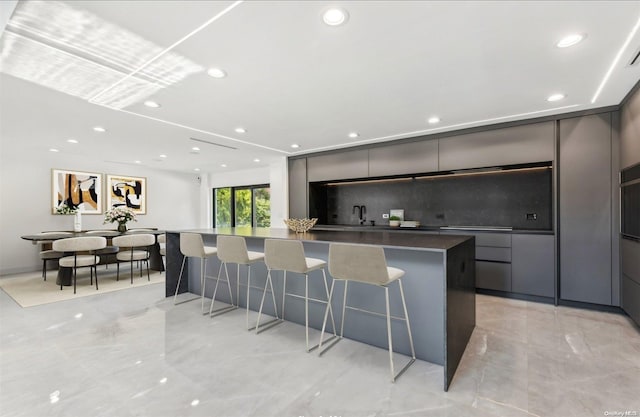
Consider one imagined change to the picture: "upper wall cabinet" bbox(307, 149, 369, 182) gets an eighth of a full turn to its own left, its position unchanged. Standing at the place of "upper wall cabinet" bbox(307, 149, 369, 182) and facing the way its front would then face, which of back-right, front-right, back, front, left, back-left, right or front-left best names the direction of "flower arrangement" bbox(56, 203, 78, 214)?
right

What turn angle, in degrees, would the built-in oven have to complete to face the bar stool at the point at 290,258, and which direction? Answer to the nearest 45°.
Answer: approximately 45° to its left

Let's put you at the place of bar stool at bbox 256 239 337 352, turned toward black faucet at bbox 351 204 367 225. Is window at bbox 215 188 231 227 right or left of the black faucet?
left

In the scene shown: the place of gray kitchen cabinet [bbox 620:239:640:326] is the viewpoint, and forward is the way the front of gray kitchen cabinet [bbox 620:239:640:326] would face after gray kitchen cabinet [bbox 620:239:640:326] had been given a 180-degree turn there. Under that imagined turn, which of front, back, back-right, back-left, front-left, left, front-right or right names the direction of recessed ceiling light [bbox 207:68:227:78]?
back-right

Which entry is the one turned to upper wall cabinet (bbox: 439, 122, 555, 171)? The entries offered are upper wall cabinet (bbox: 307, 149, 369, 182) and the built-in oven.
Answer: the built-in oven

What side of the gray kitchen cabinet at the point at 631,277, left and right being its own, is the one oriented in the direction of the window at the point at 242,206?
front

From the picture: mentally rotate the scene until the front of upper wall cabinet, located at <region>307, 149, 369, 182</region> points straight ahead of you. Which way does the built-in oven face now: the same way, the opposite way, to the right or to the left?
to the right

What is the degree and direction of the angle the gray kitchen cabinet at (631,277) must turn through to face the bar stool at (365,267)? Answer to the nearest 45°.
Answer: approximately 45° to its left

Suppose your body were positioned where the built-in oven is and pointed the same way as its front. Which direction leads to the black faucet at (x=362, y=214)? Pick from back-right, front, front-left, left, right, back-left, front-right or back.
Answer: front

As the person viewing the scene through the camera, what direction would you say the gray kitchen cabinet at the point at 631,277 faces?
facing to the left of the viewer

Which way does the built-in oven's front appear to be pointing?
to the viewer's left

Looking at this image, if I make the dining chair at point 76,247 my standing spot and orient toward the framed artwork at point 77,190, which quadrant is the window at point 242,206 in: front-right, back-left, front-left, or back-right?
front-right

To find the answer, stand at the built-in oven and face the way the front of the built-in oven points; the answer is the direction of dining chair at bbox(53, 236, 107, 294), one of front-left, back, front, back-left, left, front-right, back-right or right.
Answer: front-left

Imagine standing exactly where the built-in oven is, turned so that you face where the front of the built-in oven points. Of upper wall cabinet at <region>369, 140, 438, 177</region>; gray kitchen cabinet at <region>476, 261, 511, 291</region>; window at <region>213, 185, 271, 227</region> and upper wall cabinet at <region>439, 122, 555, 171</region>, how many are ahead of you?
4

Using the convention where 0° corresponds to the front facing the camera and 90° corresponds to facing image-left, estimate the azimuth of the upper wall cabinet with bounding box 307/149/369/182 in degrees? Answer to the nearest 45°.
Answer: approximately 45°

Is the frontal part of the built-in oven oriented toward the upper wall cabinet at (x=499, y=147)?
yes

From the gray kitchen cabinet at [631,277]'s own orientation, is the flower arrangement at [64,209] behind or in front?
in front

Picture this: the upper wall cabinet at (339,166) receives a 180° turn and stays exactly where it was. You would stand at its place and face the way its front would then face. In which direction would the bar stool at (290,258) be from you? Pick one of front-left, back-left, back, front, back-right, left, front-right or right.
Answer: back-right
